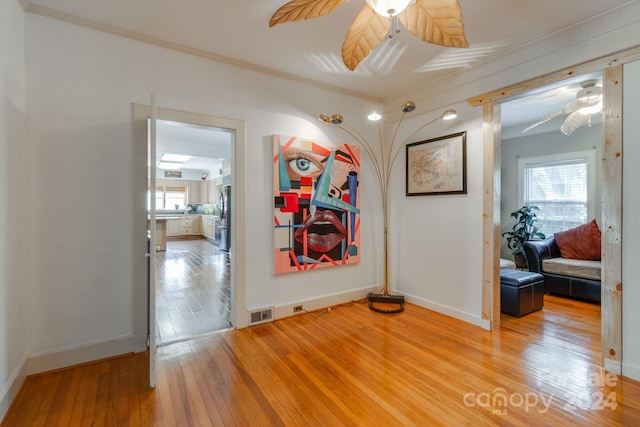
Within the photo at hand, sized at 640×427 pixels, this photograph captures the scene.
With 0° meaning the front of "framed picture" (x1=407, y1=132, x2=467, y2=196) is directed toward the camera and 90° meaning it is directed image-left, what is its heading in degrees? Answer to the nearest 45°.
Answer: approximately 45°

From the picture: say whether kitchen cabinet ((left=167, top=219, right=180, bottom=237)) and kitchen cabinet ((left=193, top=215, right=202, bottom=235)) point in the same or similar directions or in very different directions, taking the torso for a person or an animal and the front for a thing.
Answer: same or similar directions

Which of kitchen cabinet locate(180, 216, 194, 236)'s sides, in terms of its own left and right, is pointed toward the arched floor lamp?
front

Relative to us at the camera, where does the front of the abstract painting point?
facing the viewer and to the right of the viewer

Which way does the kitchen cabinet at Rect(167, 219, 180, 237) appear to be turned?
toward the camera

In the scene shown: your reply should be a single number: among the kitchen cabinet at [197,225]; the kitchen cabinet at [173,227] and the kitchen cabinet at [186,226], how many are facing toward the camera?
3

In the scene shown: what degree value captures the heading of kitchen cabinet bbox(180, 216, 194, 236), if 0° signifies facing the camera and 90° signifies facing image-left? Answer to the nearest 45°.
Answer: approximately 0°

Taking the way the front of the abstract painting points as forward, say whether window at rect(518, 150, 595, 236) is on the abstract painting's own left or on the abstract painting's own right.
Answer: on the abstract painting's own left

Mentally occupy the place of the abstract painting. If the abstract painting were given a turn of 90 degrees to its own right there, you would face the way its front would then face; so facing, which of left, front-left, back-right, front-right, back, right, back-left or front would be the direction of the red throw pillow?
back-left

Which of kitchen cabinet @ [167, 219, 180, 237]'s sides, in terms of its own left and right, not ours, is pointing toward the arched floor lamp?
front

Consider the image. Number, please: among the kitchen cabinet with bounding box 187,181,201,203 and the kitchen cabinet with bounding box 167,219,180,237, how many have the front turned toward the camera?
2

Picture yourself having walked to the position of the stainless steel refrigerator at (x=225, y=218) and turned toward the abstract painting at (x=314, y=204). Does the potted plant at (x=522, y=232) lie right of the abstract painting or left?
left
